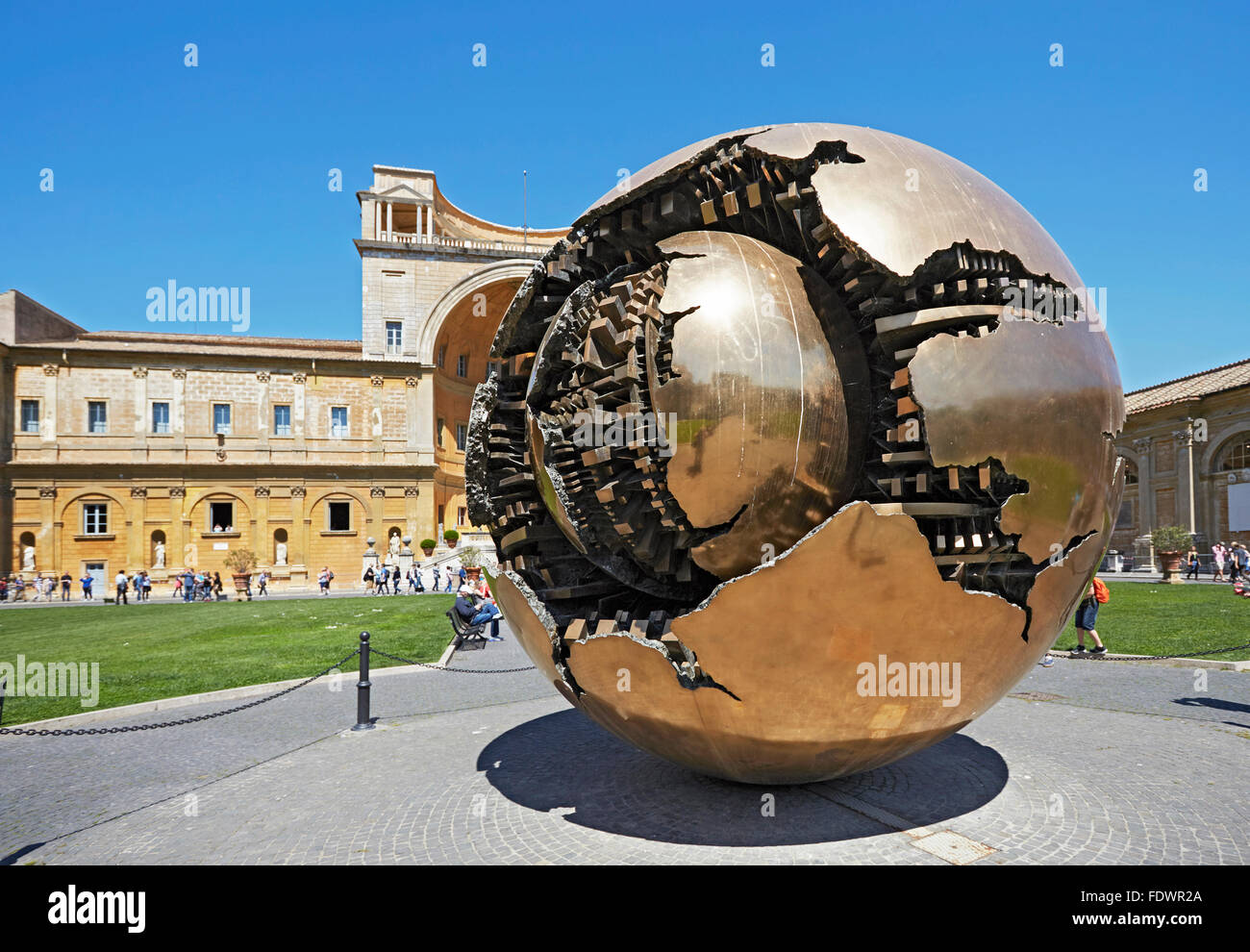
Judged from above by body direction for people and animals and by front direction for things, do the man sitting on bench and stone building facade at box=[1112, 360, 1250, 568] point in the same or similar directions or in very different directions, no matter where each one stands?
very different directions

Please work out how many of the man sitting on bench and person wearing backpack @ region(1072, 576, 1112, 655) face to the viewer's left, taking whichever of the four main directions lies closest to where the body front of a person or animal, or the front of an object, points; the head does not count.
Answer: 1

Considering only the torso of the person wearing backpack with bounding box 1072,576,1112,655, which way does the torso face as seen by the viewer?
to the viewer's left

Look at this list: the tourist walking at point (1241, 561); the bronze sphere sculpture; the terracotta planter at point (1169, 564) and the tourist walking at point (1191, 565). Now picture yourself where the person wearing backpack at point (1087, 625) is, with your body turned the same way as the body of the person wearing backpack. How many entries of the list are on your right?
3

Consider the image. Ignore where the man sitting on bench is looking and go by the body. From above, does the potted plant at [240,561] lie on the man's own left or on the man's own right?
on the man's own left

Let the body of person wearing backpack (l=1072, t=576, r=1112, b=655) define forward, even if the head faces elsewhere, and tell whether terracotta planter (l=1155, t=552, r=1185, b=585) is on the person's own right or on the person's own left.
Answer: on the person's own right

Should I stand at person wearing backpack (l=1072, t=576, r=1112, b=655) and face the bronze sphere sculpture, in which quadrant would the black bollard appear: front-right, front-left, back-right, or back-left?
front-right

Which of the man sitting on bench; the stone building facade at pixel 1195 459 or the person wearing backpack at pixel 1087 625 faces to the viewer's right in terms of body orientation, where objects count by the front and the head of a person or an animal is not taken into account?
the man sitting on bench

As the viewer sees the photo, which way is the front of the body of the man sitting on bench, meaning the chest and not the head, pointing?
to the viewer's right

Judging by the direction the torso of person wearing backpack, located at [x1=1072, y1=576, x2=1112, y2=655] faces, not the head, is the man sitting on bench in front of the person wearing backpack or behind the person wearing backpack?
in front

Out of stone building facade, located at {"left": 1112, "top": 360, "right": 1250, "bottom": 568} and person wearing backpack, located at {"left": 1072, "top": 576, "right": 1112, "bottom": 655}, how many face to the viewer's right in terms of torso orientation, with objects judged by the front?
0

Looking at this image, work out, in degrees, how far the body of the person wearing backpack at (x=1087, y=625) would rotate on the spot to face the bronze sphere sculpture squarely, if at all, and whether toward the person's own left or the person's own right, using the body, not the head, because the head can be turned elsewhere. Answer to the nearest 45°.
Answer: approximately 90° to the person's own left
